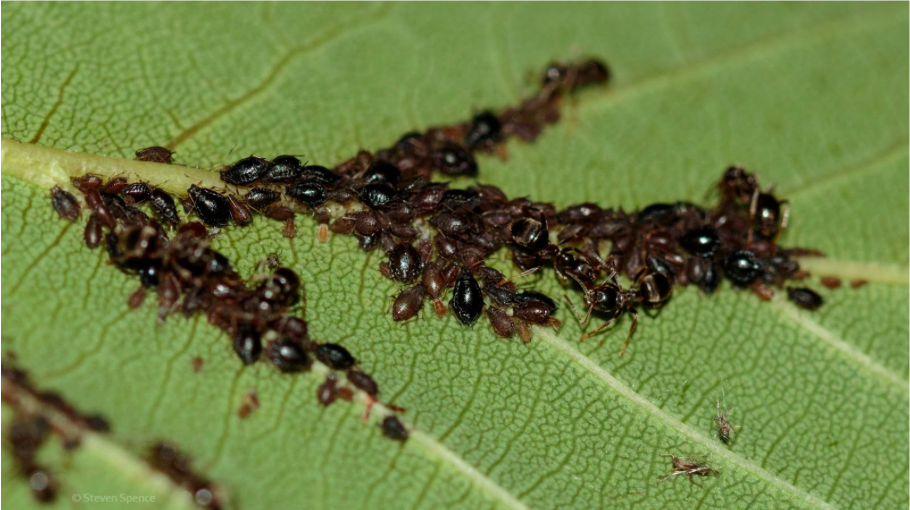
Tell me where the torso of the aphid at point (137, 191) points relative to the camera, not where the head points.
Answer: to the viewer's left

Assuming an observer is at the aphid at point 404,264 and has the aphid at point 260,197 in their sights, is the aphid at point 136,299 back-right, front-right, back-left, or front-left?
front-left

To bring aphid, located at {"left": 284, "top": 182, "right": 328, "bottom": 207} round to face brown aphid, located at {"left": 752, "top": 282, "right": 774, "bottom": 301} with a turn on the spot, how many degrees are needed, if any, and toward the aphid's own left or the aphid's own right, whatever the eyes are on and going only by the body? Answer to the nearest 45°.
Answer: approximately 180°

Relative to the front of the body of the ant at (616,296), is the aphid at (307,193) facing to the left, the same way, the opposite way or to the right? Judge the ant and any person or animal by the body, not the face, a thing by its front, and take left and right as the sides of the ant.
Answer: the same way

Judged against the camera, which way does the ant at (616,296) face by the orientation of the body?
to the viewer's left

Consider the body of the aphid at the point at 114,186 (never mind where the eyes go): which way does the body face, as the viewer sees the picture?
to the viewer's left

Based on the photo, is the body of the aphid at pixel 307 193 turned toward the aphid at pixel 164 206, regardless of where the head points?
yes

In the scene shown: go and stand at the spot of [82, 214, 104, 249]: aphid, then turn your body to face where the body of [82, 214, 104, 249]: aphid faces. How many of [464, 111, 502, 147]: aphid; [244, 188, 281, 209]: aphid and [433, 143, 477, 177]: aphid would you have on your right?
3

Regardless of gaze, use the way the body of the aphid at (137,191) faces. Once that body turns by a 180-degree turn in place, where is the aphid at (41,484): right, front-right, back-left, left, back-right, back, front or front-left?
back-right

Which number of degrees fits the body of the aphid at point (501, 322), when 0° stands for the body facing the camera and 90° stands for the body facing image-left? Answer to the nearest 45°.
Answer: approximately 135°
